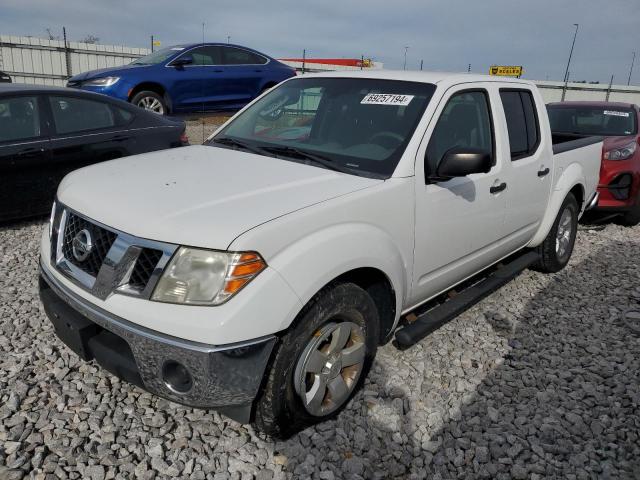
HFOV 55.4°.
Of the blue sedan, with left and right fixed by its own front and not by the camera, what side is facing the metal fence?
right

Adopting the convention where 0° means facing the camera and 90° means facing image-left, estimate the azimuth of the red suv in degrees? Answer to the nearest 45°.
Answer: approximately 0°

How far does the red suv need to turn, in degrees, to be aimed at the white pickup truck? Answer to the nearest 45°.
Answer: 0° — it already faces it

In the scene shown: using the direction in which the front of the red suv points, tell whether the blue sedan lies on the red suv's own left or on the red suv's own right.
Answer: on the red suv's own right

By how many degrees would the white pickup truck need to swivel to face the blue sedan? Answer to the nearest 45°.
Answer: approximately 135° to its right

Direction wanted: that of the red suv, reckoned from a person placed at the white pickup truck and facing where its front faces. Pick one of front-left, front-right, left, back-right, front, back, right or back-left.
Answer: back

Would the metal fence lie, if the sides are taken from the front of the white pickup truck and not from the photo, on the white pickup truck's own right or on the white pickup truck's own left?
on the white pickup truck's own right

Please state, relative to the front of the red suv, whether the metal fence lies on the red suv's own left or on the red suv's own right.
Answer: on the red suv's own right

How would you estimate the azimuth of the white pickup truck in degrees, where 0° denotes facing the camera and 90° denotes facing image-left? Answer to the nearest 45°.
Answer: approximately 45°
